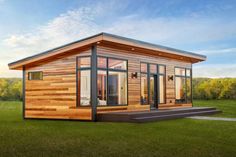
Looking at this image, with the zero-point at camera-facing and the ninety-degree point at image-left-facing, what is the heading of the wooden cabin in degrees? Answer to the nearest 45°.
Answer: approximately 315°
